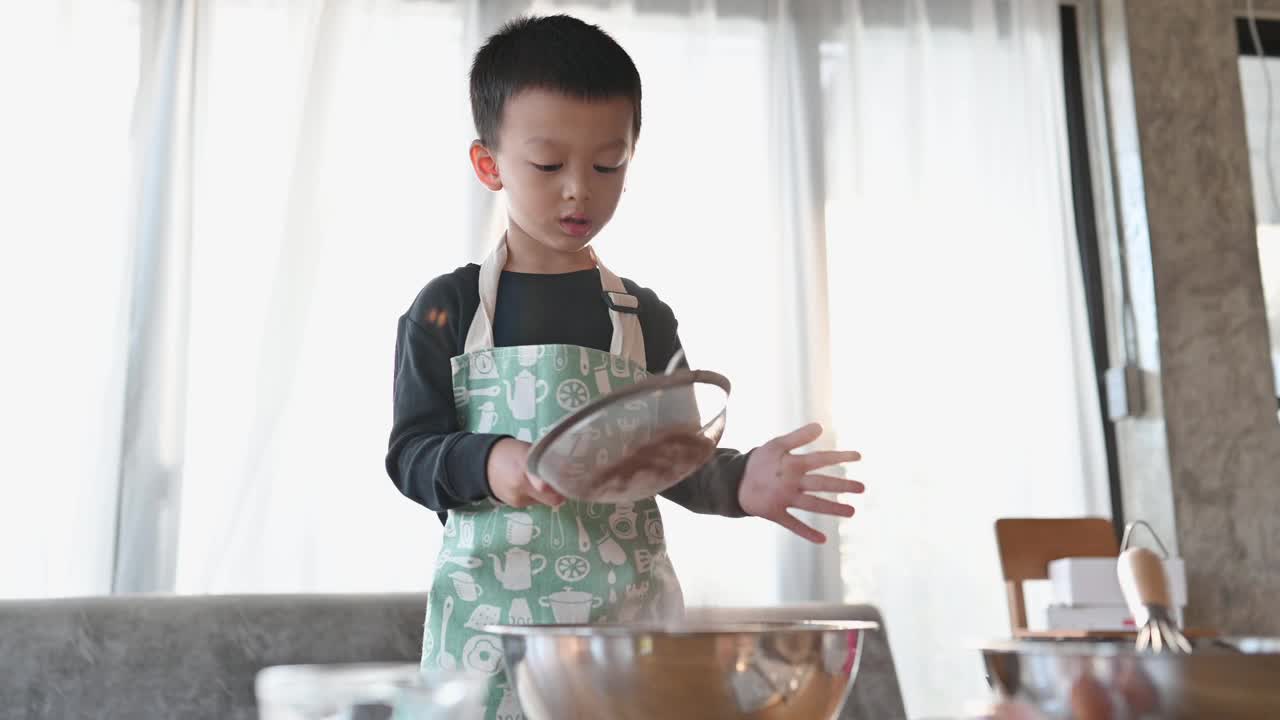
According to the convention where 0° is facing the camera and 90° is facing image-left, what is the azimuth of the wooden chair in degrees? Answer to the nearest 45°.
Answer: approximately 0°

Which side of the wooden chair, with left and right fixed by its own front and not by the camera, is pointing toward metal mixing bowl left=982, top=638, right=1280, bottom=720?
front

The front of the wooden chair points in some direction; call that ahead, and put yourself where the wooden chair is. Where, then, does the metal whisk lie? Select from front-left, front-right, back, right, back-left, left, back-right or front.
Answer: front

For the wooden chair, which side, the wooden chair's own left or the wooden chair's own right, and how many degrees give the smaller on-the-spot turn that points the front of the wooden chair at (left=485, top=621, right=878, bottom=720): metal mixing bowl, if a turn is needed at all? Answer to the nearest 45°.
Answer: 0° — it already faces it
